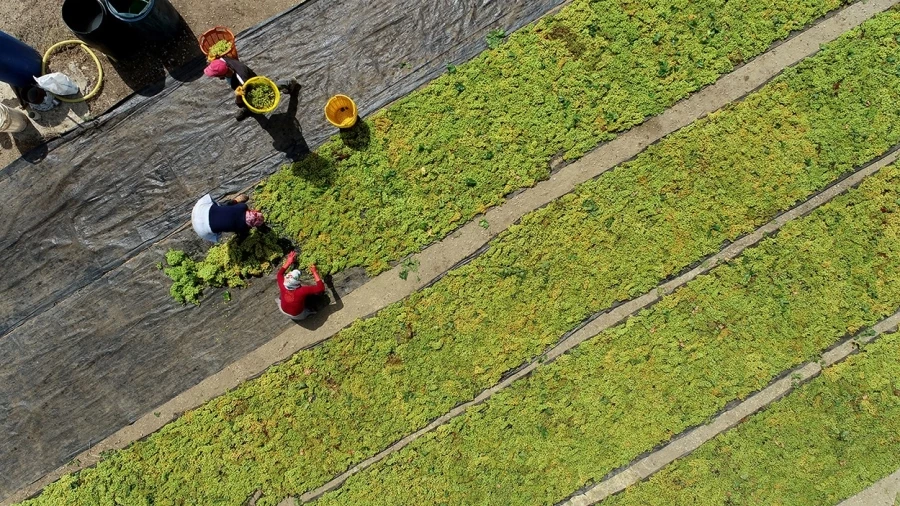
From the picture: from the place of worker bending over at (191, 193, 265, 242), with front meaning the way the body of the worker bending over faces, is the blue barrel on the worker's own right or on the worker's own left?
on the worker's own left

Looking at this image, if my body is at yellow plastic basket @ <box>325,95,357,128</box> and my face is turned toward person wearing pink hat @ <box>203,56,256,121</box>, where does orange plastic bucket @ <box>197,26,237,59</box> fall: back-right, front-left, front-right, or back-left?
front-right

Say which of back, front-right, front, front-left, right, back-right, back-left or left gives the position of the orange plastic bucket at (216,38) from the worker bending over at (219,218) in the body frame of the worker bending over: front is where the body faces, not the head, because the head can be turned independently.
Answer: front-left

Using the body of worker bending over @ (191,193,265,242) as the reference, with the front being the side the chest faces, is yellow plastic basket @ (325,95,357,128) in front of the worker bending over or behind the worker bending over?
in front

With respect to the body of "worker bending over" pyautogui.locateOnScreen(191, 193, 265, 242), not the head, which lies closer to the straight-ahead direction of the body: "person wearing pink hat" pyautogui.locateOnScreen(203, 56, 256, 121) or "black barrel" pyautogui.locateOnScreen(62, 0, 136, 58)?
the person wearing pink hat

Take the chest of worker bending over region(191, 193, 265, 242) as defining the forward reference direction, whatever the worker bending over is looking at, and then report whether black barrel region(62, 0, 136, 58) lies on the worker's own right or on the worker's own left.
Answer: on the worker's own left

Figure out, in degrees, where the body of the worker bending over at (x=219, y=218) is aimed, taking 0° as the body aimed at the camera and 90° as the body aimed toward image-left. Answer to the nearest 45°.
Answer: approximately 270°

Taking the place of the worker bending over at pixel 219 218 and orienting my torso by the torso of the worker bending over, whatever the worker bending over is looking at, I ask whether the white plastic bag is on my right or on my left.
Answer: on my left
